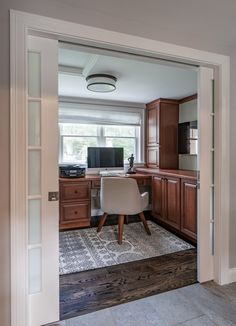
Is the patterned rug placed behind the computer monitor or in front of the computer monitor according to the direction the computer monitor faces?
in front

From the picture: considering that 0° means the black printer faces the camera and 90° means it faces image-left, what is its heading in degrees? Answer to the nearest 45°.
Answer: approximately 0°

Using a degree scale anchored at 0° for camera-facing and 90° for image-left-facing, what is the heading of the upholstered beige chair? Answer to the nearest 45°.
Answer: approximately 225°

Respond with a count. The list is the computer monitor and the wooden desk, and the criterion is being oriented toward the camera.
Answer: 2

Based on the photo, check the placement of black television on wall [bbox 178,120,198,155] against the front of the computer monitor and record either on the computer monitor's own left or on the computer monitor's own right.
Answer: on the computer monitor's own left

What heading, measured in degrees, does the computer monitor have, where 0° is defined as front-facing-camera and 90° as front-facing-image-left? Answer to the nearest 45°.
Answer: approximately 0°

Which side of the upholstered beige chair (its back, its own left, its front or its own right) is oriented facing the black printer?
left
